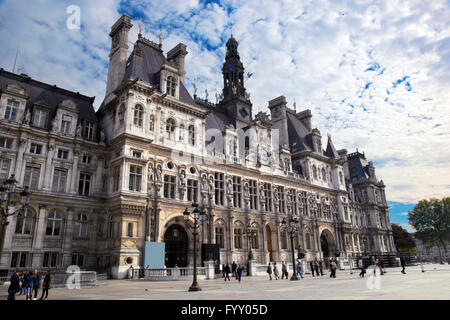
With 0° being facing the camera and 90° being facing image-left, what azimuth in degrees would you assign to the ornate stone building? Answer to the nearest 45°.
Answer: approximately 315°
